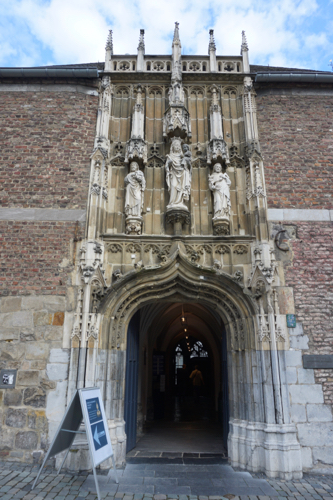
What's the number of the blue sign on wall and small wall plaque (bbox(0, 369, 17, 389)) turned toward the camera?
2

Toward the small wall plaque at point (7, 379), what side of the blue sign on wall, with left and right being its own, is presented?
right

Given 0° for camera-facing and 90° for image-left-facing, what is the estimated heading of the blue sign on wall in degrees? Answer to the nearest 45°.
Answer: approximately 0°

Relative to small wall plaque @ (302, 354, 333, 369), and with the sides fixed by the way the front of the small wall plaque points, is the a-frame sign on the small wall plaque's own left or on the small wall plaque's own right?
on the small wall plaque's own right

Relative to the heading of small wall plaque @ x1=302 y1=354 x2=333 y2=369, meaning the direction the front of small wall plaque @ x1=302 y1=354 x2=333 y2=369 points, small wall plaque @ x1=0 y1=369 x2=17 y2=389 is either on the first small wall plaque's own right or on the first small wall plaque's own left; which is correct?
on the first small wall plaque's own right

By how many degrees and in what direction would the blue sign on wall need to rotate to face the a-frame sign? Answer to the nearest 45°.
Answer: approximately 45° to its right

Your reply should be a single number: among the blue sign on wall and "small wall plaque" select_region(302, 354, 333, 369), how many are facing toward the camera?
2

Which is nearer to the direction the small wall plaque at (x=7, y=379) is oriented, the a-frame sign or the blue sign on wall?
the a-frame sign

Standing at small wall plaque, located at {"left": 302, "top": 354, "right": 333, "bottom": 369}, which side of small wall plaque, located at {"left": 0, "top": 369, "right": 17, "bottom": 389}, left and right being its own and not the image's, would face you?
left

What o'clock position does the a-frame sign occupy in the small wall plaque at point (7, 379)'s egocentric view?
The a-frame sign is roughly at 11 o'clock from the small wall plaque.
